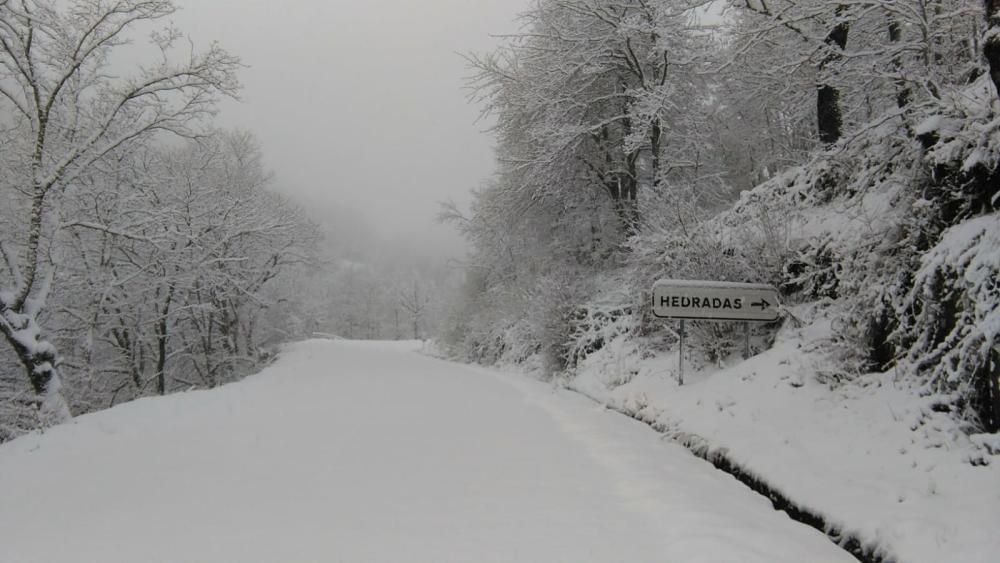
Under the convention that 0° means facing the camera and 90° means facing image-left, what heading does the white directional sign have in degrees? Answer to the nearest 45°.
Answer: approximately 0°

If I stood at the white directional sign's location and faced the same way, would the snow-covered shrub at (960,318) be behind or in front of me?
in front

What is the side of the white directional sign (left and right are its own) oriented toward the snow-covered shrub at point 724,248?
back

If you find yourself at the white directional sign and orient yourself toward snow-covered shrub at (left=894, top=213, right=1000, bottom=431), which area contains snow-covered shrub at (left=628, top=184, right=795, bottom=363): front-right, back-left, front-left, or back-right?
back-left
